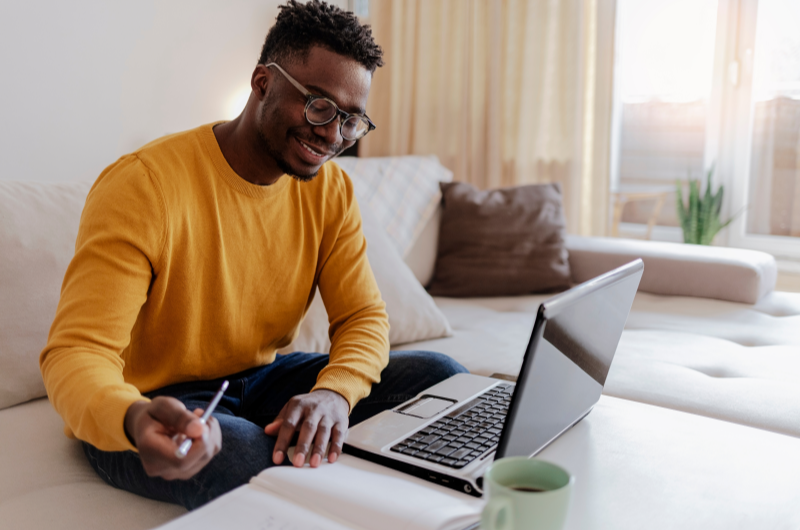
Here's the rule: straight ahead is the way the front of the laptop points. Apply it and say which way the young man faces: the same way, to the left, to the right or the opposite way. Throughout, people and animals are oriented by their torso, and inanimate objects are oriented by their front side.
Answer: the opposite way

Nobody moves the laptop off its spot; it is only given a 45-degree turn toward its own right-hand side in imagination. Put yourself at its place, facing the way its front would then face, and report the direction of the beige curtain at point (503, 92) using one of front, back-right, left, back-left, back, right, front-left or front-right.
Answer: front

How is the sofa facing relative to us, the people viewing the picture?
facing the viewer and to the right of the viewer

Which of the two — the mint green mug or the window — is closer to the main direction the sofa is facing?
the mint green mug

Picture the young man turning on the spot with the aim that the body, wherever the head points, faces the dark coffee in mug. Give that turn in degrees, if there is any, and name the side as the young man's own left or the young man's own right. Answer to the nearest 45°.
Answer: approximately 45° to the young man's own right

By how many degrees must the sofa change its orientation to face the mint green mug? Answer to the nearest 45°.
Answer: approximately 45° to its right

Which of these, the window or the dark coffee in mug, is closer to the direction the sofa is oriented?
the dark coffee in mug

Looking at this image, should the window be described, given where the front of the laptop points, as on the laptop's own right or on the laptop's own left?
on the laptop's own right

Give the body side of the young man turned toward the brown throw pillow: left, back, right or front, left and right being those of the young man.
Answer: left

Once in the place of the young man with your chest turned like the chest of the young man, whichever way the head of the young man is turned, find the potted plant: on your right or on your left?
on your left

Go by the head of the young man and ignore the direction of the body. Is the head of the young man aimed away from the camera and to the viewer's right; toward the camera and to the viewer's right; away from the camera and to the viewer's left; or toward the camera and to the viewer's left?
toward the camera and to the viewer's right

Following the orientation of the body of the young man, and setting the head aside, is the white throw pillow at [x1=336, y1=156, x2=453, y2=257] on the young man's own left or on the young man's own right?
on the young man's own left

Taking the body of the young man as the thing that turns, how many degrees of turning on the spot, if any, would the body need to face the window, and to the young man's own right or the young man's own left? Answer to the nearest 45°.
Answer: approximately 90° to the young man's own left

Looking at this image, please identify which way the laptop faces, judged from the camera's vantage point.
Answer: facing away from the viewer and to the left of the viewer
